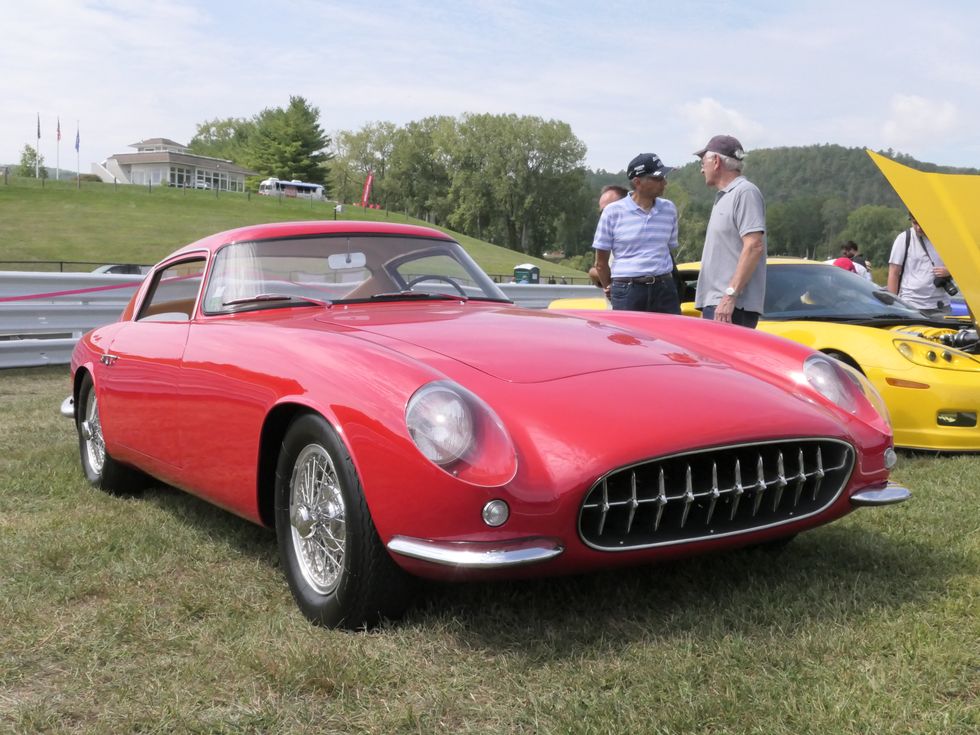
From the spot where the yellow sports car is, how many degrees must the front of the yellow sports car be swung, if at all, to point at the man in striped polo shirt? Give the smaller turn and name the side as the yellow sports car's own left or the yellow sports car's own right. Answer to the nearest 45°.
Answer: approximately 135° to the yellow sports car's own right

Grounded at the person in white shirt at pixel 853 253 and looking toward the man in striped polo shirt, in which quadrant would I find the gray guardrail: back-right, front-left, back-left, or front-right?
front-right

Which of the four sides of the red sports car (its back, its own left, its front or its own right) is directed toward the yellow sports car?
left

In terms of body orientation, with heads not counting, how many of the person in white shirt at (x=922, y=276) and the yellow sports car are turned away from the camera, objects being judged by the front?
0

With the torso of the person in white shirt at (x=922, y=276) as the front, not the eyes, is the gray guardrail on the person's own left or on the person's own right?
on the person's own right

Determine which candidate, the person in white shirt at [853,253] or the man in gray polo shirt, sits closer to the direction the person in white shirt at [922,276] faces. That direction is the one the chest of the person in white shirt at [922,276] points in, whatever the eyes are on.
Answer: the man in gray polo shirt

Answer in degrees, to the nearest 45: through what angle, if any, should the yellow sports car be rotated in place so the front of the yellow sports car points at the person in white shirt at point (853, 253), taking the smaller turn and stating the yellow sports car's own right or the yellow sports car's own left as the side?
approximately 135° to the yellow sports car's own left

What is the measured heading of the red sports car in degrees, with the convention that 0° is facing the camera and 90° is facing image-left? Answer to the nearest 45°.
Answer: approximately 315°

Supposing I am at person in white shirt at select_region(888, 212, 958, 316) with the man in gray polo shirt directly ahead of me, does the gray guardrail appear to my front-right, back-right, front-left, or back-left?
front-right

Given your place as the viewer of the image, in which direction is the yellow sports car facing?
facing the viewer and to the right of the viewer

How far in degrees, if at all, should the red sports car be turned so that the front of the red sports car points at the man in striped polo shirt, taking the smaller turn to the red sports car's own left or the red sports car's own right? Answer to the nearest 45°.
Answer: approximately 135° to the red sports car's own left

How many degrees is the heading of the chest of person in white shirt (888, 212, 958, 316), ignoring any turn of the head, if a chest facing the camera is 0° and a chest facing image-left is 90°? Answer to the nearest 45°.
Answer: approximately 315°

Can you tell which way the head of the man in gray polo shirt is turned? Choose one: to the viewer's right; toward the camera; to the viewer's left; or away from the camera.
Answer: to the viewer's left

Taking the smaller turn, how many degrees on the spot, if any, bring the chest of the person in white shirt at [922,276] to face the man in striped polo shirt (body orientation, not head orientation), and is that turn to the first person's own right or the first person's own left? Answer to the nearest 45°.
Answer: approximately 90° to the first person's own right
